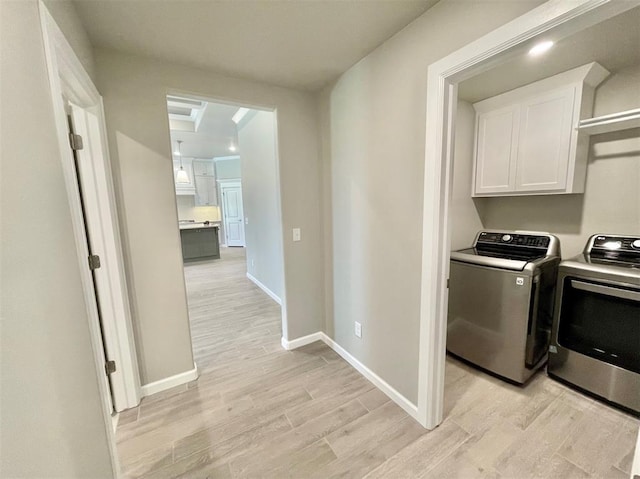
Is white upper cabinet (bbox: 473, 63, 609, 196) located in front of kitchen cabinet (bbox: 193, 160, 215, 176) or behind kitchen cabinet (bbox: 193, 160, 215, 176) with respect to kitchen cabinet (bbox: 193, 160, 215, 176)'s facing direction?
in front

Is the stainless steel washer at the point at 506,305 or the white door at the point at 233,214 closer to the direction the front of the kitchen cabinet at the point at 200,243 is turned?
the stainless steel washer

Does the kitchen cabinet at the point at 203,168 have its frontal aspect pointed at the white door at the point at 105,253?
yes

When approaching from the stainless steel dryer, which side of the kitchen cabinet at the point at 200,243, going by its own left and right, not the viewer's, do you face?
front

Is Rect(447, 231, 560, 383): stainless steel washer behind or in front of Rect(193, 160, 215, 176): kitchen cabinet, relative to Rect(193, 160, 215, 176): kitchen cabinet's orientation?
in front

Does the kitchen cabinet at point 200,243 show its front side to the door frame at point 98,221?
yes

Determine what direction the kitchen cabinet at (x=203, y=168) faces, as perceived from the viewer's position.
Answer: facing the viewer

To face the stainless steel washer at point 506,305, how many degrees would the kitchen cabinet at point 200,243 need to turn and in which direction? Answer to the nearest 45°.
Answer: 0° — it already faces it

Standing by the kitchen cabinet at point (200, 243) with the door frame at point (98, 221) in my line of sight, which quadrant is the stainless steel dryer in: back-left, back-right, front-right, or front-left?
front-left

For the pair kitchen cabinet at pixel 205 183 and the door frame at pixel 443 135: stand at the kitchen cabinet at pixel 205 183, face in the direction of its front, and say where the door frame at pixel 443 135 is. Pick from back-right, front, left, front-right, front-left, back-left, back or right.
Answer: front

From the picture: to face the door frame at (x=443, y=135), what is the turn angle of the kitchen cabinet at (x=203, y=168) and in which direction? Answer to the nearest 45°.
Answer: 0° — it already faces it

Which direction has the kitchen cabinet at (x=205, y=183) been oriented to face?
toward the camera

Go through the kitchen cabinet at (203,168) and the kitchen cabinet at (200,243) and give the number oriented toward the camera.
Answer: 2

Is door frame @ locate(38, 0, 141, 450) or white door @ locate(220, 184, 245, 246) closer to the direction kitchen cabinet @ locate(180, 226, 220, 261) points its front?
the door frame

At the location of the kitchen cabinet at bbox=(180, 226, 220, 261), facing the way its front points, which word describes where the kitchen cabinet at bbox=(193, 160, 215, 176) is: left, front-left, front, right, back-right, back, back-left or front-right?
back

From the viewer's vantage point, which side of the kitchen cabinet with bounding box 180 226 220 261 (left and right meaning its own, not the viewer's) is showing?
front

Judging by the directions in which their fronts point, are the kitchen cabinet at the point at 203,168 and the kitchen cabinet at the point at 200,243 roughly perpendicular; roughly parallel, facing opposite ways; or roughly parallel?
roughly parallel

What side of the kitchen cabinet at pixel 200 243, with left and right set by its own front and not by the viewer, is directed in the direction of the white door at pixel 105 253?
front
